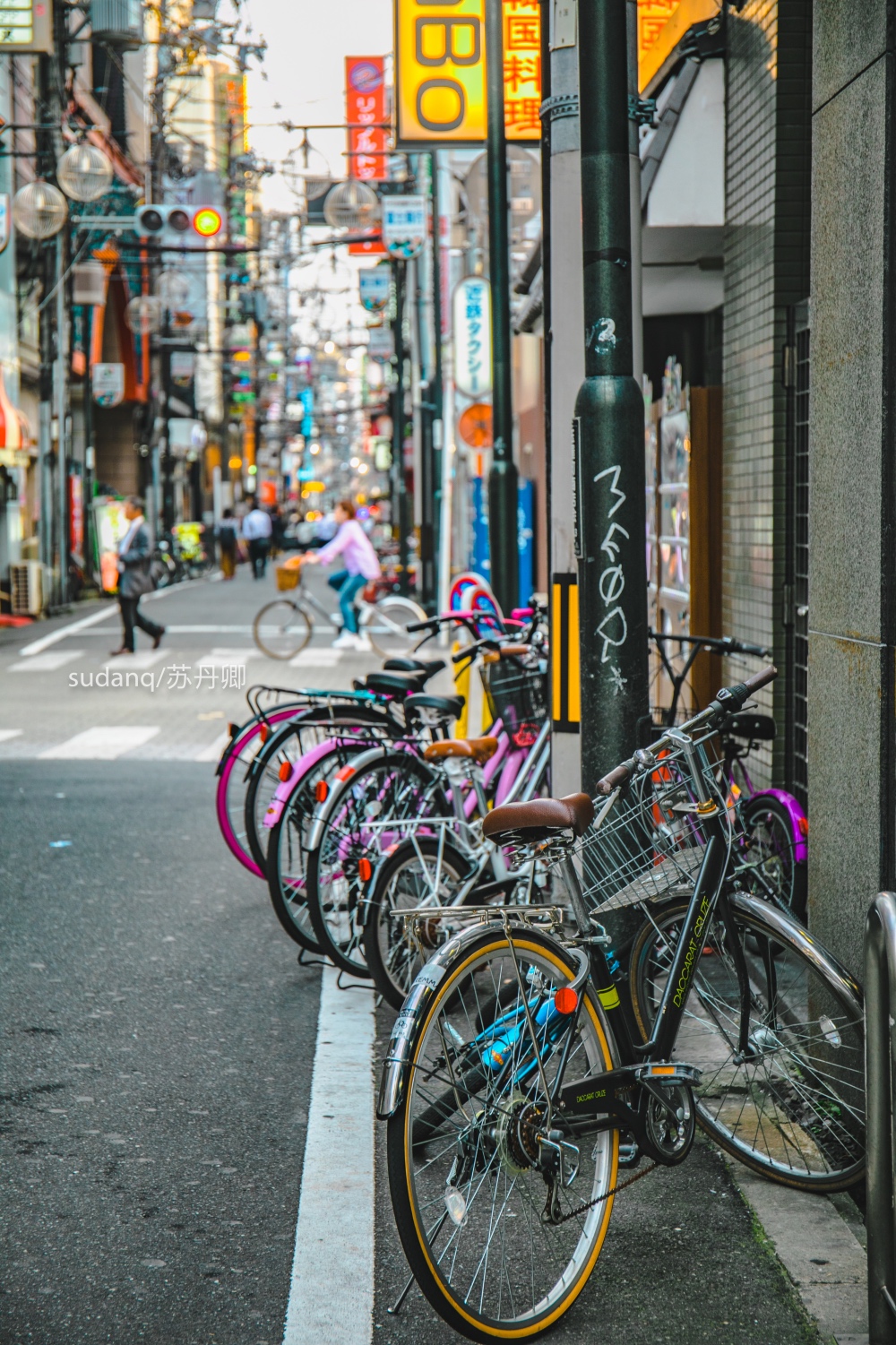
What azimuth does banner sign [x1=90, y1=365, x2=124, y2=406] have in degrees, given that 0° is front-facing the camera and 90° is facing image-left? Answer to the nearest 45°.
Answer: approximately 0°

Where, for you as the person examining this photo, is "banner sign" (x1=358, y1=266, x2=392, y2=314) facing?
facing the viewer

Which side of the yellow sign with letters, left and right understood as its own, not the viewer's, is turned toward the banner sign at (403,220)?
back

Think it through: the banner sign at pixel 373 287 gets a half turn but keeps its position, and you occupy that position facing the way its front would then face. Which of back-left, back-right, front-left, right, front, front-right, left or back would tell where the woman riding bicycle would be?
back

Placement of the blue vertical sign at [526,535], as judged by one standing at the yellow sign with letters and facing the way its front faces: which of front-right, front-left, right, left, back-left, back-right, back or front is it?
back

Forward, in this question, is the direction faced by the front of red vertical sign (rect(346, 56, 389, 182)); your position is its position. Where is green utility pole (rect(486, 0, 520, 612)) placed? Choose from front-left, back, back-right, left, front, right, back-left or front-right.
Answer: front

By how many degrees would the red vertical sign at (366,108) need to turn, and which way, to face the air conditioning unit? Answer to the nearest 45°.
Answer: approximately 45° to its right

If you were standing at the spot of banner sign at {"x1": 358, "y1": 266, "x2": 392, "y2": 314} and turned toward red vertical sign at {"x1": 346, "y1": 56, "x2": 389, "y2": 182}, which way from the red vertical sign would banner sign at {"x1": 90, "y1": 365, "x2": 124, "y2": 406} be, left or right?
right

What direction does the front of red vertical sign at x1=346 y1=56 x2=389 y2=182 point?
toward the camera

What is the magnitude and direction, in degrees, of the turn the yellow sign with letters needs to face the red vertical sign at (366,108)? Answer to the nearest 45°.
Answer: approximately 180°

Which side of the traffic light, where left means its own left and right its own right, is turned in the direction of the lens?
front

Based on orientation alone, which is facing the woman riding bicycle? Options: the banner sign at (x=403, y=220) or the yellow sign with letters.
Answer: the banner sign

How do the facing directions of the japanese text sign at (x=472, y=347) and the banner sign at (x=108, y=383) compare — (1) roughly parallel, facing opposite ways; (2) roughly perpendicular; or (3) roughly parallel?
roughly parallel

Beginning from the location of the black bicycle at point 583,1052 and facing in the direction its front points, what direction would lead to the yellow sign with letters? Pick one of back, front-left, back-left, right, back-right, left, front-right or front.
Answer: front-left

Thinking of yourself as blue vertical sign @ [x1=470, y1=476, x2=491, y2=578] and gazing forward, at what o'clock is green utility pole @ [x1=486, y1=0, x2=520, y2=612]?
The green utility pole is roughly at 12 o'clock from the blue vertical sign.
